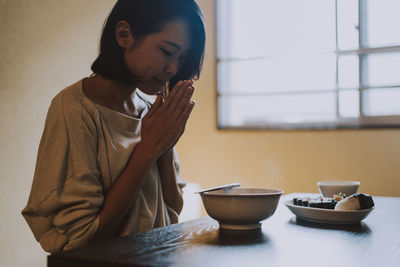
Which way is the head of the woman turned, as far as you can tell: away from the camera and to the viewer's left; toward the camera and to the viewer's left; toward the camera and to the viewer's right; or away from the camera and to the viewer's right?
toward the camera and to the viewer's right

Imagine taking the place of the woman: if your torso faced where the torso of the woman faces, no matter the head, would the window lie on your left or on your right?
on your left

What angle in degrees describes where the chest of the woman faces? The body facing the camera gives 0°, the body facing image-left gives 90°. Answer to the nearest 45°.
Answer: approximately 315°

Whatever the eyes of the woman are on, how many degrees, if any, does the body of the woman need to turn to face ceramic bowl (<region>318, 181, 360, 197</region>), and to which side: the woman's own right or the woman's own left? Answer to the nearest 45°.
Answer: approximately 45° to the woman's own left
